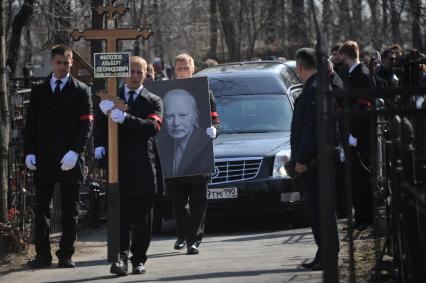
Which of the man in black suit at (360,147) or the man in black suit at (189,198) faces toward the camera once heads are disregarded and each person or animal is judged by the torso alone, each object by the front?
the man in black suit at (189,198)

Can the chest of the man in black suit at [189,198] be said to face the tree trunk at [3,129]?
no

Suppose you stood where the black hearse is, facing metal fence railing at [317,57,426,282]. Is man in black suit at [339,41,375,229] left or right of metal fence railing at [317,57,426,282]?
left

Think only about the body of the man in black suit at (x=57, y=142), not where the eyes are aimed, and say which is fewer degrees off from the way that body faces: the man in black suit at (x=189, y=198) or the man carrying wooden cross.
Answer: the man carrying wooden cross

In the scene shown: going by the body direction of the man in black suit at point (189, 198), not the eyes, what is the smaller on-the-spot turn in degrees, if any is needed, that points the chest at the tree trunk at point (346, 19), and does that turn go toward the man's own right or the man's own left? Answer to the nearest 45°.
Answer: approximately 180°

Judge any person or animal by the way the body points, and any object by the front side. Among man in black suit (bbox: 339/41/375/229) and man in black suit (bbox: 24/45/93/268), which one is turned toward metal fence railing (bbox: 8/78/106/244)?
man in black suit (bbox: 339/41/375/229)

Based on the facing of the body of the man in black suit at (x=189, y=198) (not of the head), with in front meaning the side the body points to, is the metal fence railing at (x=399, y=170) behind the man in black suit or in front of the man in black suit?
in front

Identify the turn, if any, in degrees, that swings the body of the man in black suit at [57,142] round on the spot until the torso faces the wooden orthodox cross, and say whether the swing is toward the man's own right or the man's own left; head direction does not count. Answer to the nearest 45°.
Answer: approximately 45° to the man's own left

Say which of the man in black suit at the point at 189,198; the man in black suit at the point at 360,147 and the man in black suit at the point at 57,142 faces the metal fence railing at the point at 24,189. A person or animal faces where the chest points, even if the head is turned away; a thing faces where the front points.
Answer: the man in black suit at the point at 360,147

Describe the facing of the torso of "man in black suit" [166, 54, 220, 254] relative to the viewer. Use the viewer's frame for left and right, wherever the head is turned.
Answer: facing the viewer

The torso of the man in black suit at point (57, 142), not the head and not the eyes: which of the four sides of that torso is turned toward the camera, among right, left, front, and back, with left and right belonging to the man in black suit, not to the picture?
front

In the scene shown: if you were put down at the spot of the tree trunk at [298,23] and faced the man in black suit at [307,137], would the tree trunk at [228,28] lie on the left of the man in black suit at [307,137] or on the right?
right

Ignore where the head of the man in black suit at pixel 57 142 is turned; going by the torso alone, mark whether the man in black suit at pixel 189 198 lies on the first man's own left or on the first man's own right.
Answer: on the first man's own left

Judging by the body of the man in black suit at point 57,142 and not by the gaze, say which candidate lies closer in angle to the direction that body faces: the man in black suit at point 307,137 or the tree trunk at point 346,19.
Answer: the man in black suit

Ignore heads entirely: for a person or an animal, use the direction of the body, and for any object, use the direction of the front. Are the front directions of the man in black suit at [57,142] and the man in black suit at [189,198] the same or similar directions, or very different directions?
same or similar directions

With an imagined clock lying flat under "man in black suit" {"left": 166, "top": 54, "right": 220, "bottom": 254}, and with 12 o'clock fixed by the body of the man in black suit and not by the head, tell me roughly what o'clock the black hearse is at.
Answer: The black hearse is roughly at 7 o'clock from the man in black suit.

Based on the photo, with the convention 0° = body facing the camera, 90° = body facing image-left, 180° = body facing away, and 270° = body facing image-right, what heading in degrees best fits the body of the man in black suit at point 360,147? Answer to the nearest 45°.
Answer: approximately 90°

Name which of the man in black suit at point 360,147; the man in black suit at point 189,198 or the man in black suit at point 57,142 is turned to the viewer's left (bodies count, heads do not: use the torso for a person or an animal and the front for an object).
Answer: the man in black suit at point 360,147

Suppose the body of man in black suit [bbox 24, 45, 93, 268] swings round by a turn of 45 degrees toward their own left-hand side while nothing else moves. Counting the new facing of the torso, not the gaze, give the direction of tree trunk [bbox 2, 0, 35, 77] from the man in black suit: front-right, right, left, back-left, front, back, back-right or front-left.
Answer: back-left

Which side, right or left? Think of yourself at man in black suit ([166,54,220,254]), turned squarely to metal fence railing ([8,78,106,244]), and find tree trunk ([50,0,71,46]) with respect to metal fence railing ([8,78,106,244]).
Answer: right

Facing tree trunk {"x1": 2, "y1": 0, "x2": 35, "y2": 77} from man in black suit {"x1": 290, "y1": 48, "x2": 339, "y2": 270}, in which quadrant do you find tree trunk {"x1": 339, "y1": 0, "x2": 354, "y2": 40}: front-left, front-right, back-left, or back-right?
front-right

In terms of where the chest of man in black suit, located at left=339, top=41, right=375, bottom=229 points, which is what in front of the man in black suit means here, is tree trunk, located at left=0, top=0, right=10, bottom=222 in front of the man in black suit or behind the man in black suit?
in front

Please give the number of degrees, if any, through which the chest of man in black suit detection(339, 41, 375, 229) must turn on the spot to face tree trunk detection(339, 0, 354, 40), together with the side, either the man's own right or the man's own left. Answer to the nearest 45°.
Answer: approximately 90° to the man's own right
